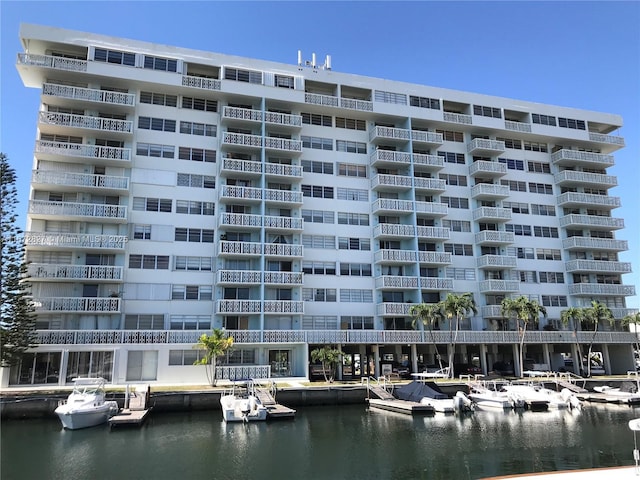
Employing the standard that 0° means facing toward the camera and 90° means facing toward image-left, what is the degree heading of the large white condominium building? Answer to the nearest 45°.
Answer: approximately 0°

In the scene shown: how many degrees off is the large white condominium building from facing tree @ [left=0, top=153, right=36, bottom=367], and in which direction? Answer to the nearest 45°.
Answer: approximately 45° to its right

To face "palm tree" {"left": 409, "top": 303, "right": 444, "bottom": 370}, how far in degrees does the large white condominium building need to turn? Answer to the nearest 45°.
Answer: approximately 90° to its left
